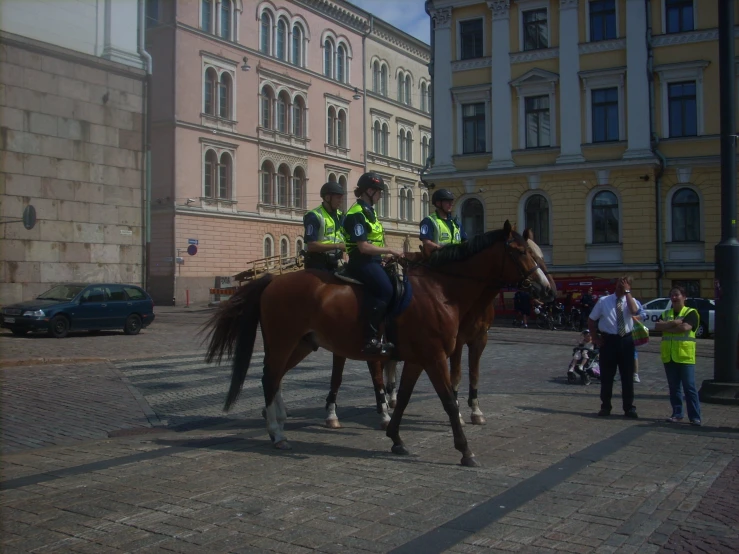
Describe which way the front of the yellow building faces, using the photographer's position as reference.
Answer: facing the viewer

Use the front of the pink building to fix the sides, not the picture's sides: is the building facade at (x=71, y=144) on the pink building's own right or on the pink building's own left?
on the pink building's own right

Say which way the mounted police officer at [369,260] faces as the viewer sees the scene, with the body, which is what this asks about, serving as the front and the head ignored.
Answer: to the viewer's right

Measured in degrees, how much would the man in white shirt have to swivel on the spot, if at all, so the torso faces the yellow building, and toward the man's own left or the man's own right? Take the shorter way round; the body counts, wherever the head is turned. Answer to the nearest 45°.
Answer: approximately 135° to the man's own left

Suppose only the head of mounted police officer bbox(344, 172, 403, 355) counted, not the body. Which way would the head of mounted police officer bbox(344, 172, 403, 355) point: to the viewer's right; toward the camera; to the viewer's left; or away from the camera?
to the viewer's right

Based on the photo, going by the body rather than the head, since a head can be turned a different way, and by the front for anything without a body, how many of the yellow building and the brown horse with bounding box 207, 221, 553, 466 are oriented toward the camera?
1

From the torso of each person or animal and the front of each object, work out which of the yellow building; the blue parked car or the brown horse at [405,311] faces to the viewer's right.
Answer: the brown horse

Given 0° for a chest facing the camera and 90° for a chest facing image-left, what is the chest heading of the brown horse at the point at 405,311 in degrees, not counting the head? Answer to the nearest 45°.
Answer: approximately 270°

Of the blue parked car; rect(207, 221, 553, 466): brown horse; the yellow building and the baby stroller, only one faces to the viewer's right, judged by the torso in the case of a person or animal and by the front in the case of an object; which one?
the brown horse

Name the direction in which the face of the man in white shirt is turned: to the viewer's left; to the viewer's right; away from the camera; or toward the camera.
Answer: toward the camera

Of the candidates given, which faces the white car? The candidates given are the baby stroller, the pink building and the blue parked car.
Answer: the pink building
